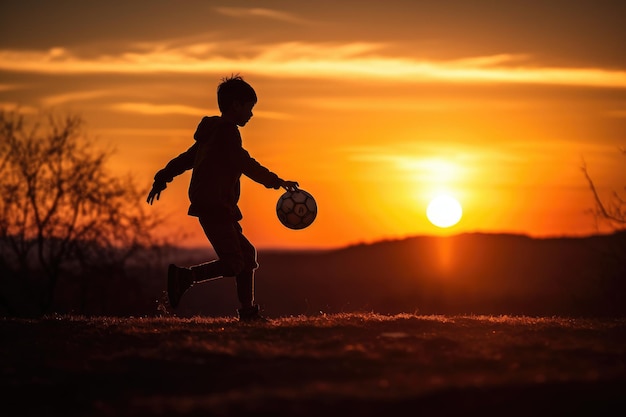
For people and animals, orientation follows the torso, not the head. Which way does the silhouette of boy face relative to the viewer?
to the viewer's right
